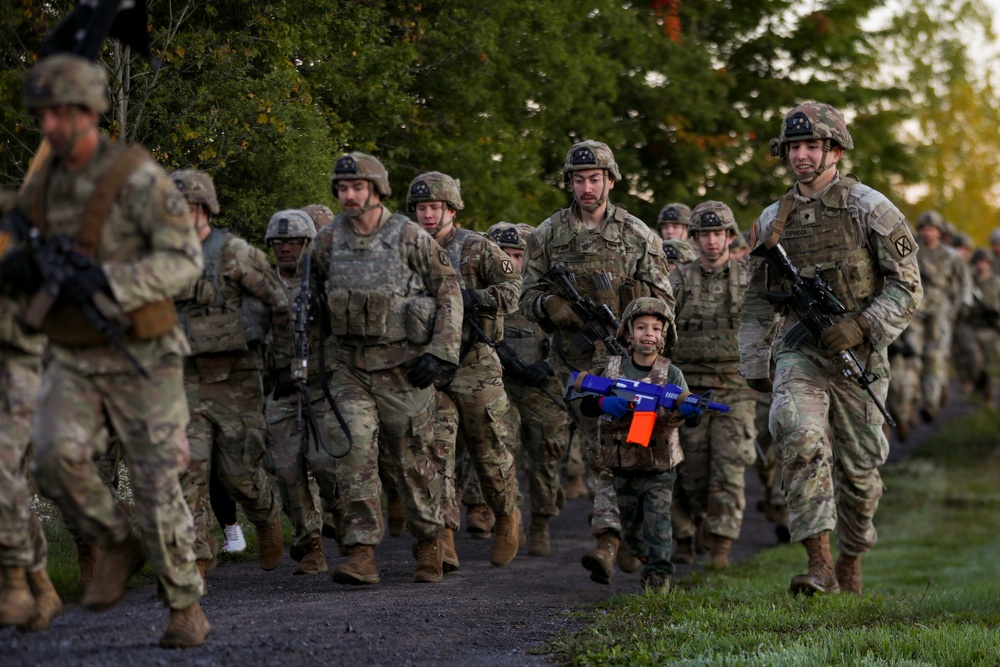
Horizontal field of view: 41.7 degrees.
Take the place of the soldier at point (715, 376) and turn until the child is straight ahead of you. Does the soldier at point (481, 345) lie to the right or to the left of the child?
right

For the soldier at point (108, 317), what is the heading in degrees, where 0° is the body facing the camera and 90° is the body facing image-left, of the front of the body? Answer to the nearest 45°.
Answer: approximately 45°

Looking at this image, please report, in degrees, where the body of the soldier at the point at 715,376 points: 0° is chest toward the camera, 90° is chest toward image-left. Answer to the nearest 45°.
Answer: approximately 0°

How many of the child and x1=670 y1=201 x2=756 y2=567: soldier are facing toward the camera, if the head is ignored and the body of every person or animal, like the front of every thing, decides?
2

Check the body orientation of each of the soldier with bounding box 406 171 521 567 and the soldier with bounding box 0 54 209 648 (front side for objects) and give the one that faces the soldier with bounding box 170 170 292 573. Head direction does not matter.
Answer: the soldier with bounding box 406 171 521 567
